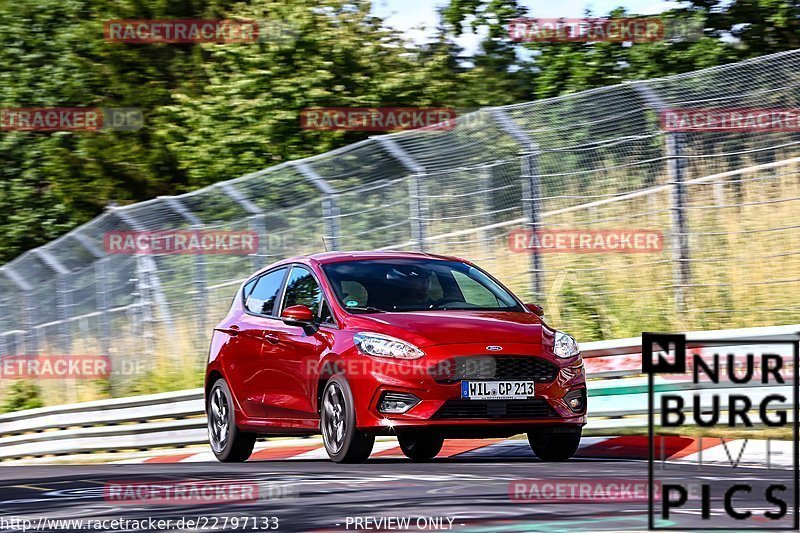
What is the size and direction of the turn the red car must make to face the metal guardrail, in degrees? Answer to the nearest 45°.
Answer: approximately 180°

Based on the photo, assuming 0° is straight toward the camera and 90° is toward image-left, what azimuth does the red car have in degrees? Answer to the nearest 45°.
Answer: approximately 315°
